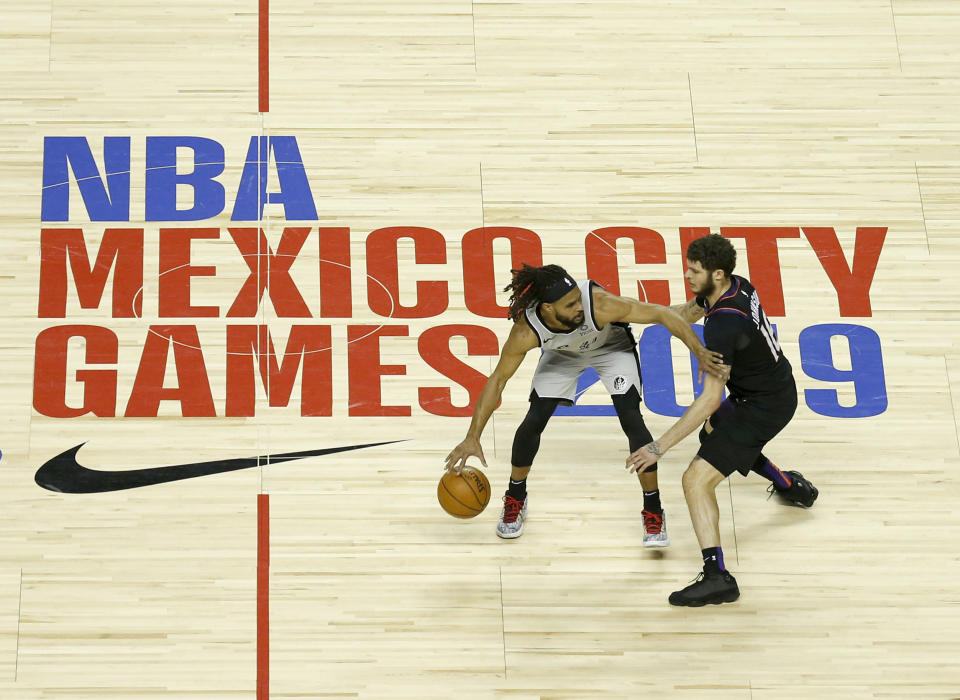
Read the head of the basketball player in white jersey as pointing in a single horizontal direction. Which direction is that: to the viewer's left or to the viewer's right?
to the viewer's right

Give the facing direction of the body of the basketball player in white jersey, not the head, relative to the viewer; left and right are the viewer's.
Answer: facing the viewer
